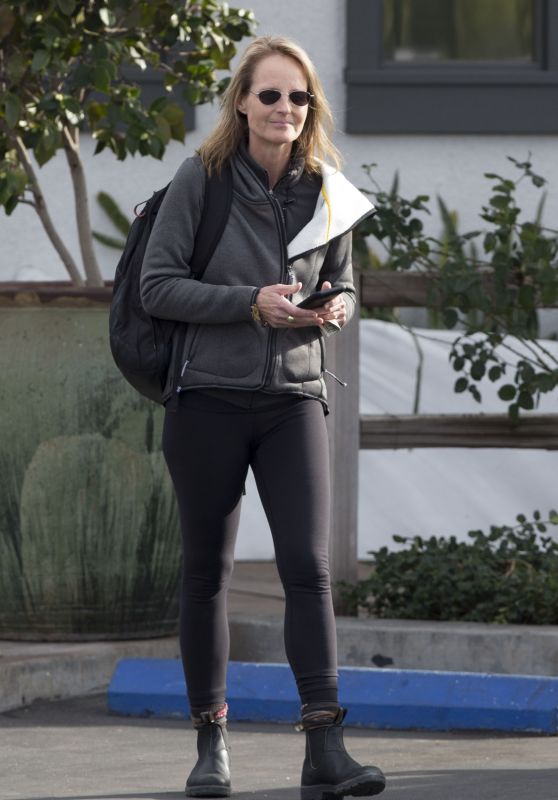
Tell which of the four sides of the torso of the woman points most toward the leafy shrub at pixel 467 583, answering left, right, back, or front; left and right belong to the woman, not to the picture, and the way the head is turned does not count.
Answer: back

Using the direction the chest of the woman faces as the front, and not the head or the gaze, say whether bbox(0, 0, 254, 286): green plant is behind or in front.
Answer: behind
